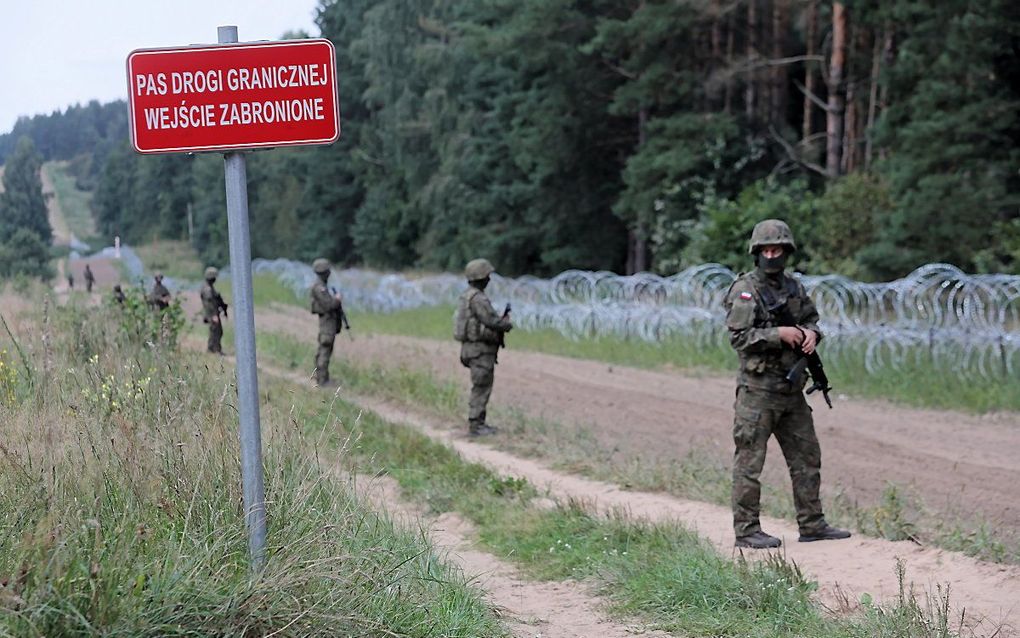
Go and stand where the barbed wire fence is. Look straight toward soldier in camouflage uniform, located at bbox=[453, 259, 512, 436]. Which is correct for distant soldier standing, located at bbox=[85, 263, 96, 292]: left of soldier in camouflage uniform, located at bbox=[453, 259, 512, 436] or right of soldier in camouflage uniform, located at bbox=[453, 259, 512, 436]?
right

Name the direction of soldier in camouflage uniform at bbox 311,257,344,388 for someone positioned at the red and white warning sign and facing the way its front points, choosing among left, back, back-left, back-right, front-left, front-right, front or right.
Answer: back

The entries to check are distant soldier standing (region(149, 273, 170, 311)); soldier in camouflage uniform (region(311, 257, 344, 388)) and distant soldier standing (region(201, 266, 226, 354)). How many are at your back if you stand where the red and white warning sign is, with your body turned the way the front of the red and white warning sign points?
3

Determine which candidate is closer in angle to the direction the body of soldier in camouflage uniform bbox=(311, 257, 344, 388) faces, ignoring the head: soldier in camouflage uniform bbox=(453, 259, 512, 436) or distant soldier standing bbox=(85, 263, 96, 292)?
the soldier in camouflage uniform

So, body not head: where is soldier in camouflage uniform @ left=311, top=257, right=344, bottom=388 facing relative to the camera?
to the viewer's right

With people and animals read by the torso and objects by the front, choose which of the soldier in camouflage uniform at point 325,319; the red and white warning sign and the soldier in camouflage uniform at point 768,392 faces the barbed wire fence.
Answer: the soldier in camouflage uniform at point 325,319

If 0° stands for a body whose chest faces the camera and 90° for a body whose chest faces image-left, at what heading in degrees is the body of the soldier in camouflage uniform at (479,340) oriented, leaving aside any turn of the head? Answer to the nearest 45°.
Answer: approximately 270°

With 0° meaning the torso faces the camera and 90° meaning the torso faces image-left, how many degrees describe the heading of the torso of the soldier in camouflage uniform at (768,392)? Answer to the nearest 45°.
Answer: approximately 315°
